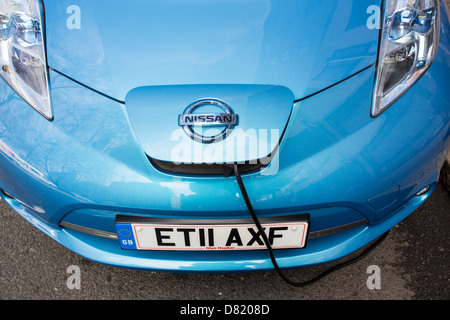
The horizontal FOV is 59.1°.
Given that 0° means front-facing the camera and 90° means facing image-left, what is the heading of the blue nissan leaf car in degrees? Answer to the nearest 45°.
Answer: approximately 0°
